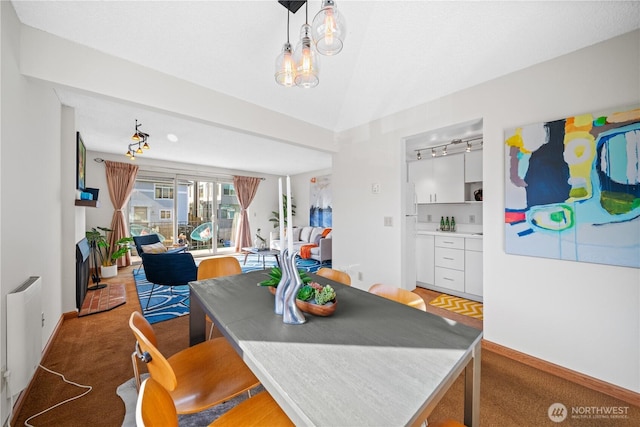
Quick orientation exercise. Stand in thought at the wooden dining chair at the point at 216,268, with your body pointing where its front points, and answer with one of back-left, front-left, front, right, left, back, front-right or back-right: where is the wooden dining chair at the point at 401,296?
front-left

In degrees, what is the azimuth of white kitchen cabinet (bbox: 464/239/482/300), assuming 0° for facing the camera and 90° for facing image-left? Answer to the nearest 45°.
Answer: approximately 45°

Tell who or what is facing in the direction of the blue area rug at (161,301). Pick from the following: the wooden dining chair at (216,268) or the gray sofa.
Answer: the gray sofa

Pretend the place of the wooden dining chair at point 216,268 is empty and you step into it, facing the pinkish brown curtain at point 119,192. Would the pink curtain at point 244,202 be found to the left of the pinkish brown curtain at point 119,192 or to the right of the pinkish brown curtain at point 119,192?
right

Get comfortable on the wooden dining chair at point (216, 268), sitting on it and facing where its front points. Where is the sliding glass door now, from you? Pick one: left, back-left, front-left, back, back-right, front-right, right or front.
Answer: back

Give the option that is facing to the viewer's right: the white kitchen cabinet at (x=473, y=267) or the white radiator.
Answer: the white radiator

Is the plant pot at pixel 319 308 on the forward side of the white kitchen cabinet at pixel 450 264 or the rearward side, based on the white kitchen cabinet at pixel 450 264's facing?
on the forward side

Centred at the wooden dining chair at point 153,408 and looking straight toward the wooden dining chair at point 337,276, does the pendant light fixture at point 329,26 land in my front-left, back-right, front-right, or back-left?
front-right

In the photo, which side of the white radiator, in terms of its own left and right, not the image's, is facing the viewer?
right

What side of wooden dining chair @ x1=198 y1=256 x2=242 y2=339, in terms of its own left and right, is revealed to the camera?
front

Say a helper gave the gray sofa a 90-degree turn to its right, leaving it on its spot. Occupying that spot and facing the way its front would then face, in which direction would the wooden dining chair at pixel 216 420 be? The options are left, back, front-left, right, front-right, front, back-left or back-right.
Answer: back-left

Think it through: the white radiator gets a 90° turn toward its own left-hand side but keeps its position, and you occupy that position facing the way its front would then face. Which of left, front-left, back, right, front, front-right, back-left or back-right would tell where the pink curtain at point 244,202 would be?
front-right

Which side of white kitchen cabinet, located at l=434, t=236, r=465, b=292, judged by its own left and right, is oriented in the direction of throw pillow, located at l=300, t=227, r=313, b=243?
right

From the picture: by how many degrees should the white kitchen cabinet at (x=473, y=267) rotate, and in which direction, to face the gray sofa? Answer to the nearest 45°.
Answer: approximately 45° to its right

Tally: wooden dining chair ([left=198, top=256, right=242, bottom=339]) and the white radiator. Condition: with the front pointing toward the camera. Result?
1

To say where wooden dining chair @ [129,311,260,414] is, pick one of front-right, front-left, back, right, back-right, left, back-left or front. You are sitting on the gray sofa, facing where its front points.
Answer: front-left

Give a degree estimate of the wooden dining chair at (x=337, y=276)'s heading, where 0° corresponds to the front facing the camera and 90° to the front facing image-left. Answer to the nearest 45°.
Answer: approximately 45°

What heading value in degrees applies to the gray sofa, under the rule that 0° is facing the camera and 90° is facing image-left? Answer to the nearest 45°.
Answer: approximately 45°

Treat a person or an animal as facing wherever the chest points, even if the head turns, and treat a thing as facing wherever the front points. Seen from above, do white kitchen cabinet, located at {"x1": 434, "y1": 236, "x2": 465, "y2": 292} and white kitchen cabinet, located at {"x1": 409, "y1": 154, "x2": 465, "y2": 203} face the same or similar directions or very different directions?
same or similar directions

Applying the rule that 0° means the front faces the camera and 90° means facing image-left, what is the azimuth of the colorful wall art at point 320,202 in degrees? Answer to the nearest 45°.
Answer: approximately 45°

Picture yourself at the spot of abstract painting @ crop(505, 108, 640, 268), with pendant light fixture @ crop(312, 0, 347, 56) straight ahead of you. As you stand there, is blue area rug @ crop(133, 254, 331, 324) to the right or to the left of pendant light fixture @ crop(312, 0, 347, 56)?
right
